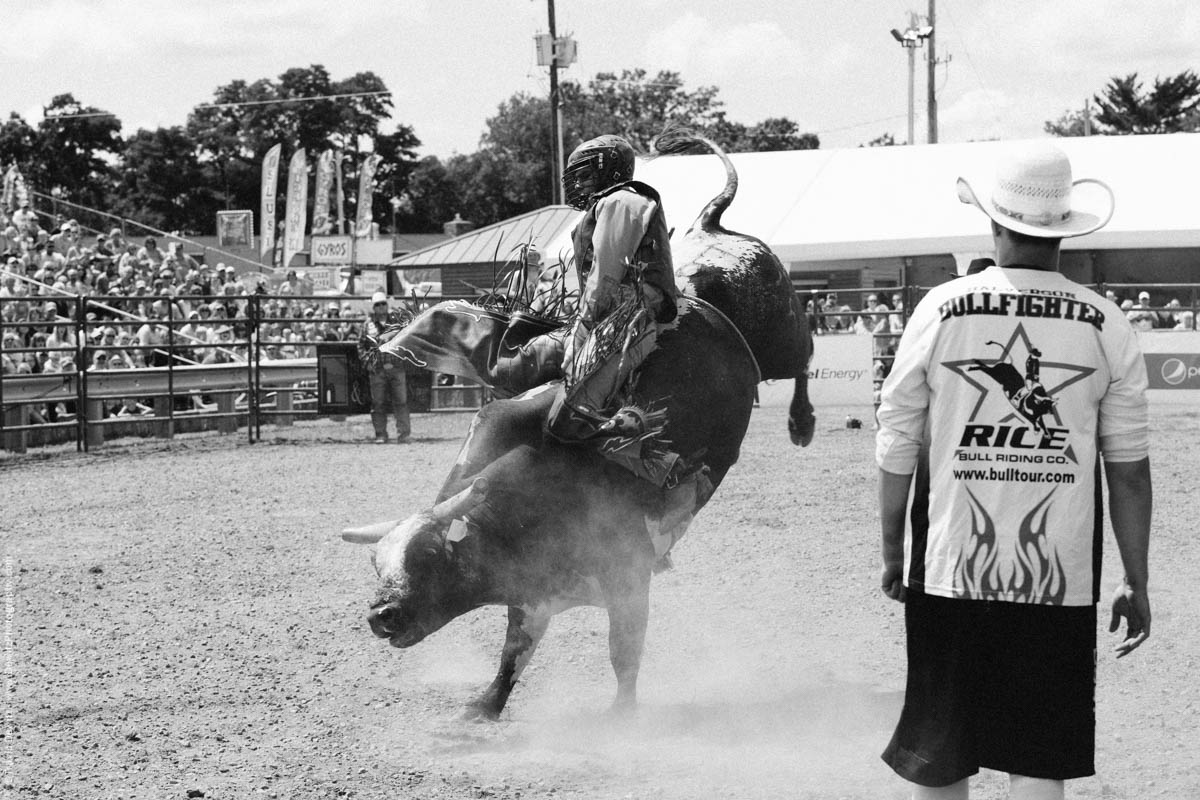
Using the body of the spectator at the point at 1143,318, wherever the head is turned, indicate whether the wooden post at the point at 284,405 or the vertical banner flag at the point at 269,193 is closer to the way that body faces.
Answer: the wooden post

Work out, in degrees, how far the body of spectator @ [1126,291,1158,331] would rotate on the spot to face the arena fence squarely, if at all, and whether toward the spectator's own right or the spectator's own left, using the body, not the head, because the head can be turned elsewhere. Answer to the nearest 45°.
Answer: approximately 45° to the spectator's own right

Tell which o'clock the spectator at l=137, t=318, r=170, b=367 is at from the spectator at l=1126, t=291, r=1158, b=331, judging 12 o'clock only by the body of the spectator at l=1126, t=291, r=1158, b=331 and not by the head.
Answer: the spectator at l=137, t=318, r=170, b=367 is roughly at 2 o'clock from the spectator at l=1126, t=291, r=1158, b=331.

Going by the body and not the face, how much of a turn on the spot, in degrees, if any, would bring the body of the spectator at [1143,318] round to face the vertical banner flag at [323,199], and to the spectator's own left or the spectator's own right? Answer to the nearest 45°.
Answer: approximately 135° to the spectator's own right

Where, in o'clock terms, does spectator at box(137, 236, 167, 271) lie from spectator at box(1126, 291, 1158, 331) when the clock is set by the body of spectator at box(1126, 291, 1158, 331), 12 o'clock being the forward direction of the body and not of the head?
spectator at box(137, 236, 167, 271) is roughly at 3 o'clock from spectator at box(1126, 291, 1158, 331).

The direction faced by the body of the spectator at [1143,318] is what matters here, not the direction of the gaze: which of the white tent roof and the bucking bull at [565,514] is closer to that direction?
the bucking bull

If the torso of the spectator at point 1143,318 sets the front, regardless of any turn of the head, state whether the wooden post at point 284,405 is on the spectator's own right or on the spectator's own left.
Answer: on the spectator's own right

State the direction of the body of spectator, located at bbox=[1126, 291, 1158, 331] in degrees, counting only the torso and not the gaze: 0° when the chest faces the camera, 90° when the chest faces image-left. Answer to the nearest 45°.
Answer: approximately 0°
